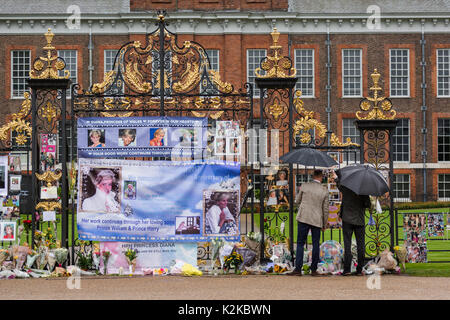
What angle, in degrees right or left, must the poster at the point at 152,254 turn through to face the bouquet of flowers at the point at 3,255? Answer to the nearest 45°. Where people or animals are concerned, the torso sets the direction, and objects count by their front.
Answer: approximately 90° to its right

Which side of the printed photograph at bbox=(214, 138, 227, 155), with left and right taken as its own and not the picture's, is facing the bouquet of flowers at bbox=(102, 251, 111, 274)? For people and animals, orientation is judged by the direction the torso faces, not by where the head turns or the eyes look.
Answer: right

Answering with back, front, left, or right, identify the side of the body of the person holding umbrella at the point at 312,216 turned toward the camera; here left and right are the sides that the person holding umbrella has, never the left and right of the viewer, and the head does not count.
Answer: back

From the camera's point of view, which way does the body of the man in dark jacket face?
away from the camera

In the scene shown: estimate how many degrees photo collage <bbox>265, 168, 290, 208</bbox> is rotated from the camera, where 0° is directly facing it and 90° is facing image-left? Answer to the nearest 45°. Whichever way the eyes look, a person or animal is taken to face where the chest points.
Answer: approximately 0°

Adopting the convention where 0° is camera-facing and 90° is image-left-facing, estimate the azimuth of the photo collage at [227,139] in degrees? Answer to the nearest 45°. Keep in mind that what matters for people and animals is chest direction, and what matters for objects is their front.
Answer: approximately 0°

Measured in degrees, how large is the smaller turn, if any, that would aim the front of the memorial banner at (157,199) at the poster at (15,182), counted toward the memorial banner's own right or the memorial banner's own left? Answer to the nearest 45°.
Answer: approximately 90° to the memorial banner's own right

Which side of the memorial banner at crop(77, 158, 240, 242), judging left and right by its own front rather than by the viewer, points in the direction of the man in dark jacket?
left

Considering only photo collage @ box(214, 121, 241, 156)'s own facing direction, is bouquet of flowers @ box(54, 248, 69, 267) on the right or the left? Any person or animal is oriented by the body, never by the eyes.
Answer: on its right

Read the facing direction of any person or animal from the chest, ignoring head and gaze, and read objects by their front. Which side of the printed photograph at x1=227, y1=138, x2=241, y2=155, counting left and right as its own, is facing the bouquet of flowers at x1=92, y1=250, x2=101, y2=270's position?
right
